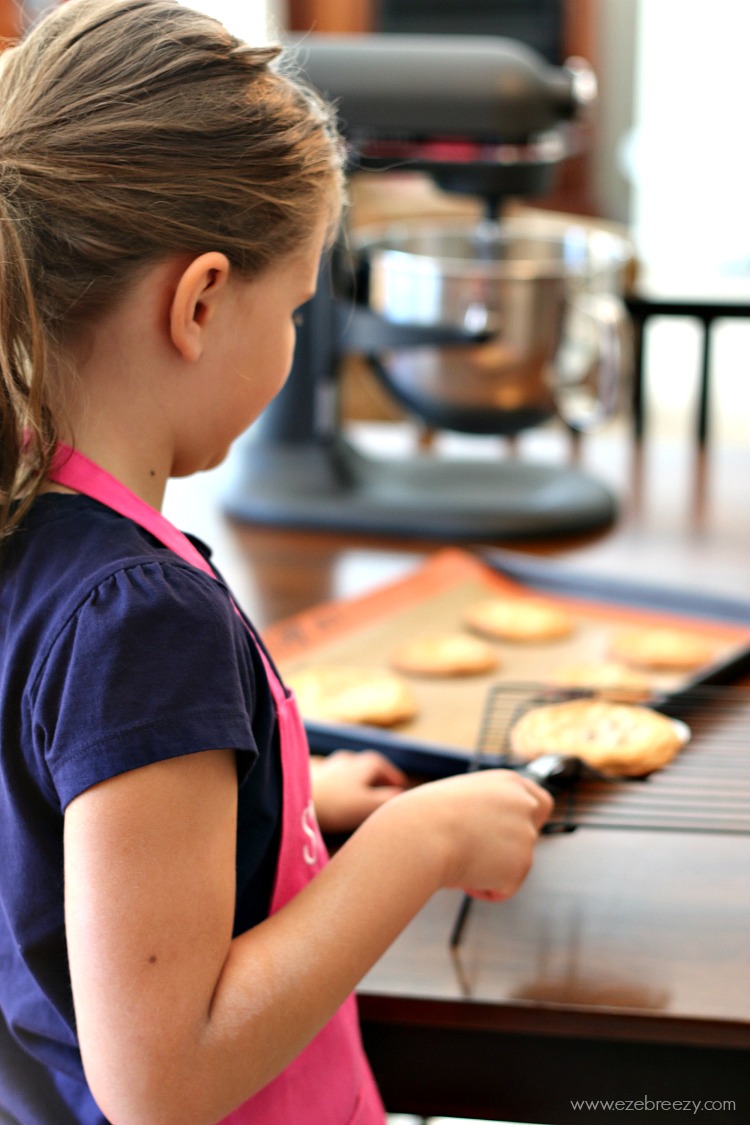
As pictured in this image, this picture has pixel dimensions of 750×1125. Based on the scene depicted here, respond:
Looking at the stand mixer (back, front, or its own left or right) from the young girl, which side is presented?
right

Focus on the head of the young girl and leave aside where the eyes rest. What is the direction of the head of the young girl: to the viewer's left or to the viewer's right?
to the viewer's right

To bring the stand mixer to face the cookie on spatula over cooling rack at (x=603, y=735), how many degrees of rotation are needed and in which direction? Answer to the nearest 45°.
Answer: approximately 90° to its right

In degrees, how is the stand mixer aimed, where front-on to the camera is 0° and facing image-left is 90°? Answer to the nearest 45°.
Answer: approximately 270°
